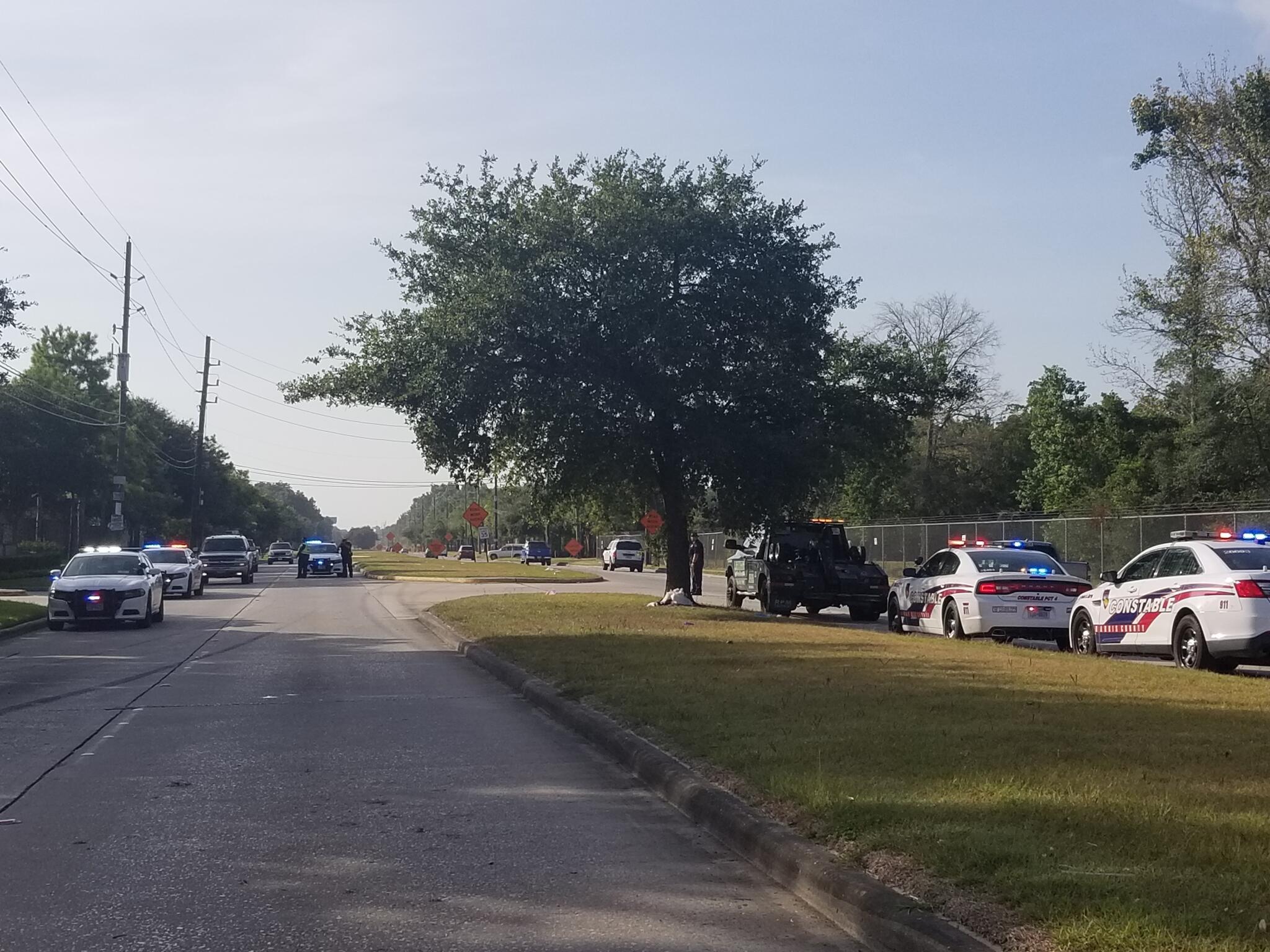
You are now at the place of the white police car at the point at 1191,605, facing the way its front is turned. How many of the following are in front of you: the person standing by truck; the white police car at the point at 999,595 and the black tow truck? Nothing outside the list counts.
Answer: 3

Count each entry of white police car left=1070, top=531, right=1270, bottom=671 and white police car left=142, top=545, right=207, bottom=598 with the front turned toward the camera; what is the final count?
1

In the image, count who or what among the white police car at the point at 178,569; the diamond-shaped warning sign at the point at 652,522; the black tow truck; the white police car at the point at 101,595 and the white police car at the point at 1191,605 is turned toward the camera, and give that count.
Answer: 3

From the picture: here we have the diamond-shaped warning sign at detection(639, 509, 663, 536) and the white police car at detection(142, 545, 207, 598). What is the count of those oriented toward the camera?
2

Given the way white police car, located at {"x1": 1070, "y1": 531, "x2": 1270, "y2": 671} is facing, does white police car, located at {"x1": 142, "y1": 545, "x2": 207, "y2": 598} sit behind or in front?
in front

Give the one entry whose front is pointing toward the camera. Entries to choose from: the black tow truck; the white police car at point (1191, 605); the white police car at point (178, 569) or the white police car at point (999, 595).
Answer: the white police car at point (178, 569)

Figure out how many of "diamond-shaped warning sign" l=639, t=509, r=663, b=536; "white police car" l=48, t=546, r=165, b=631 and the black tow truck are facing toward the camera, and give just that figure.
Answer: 2

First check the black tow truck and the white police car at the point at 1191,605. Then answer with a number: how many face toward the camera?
0

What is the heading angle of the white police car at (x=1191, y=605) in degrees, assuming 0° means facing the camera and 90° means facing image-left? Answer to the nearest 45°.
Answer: approximately 135°

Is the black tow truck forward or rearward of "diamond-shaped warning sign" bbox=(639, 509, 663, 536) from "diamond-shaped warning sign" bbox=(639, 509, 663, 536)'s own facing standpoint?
forward

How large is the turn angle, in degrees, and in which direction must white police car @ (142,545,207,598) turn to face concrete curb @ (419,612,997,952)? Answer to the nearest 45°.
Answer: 0° — it already faces it

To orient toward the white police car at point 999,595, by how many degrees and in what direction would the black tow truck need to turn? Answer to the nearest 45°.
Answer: approximately 135° to its left

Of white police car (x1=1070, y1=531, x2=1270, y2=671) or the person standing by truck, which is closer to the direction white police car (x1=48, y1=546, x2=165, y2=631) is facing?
the white police car

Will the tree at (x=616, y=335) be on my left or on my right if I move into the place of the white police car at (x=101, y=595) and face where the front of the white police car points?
on my left

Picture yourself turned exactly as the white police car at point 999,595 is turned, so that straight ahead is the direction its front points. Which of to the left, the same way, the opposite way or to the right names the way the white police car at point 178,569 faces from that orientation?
the opposite way
